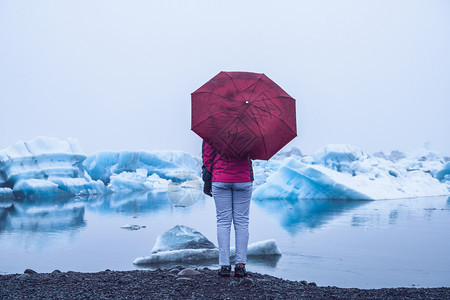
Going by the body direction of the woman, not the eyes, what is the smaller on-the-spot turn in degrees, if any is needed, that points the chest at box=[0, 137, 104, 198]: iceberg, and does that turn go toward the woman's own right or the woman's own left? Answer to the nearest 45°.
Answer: approximately 45° to the woman's own left

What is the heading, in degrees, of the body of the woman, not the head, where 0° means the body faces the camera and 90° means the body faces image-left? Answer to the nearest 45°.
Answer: approximately 180°

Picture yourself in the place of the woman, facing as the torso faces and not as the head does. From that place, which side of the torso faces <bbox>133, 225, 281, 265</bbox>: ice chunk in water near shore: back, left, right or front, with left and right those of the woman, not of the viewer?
front

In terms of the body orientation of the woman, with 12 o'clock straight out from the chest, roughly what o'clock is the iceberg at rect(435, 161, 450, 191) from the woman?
The iceberg is roughly at 1 o'clock from the woman.

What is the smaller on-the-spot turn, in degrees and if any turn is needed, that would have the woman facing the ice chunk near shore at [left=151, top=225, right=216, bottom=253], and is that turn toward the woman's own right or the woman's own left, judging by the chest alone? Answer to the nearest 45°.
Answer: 0° — they already face it

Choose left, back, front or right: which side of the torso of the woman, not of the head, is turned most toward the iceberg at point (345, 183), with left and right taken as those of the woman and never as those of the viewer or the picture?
front

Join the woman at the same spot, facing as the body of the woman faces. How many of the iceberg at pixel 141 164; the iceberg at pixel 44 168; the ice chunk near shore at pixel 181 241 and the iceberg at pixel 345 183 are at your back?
0

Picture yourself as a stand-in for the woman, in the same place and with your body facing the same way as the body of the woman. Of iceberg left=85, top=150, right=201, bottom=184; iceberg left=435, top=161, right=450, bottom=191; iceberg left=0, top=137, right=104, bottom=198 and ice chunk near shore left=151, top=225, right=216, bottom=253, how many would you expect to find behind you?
0

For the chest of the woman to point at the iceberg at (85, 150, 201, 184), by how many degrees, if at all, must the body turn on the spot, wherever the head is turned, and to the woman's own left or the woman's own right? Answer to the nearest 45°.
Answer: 0° — they already face it

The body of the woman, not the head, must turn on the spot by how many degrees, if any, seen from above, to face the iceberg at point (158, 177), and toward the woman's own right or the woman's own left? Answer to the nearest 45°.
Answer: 0° — they already face it
